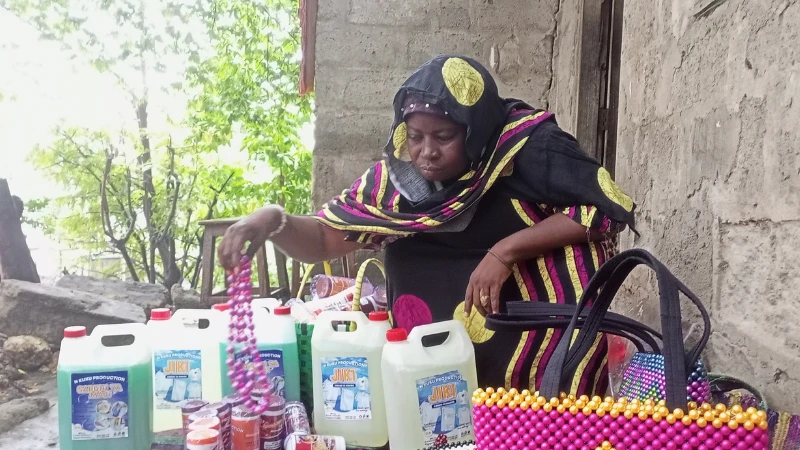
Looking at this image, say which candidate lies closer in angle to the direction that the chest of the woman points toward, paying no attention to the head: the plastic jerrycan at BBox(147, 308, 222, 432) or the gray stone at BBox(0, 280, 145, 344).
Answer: the plastic jerrycan

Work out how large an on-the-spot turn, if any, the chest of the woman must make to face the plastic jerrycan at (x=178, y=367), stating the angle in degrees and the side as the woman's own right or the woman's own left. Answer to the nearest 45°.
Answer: approximately 45° to the woman's own right

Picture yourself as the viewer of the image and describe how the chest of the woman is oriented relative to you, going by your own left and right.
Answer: facing the viewer and to the left of the viewer

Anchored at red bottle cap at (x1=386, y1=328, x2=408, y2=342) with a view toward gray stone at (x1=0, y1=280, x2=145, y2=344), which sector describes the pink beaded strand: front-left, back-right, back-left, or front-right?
front-left

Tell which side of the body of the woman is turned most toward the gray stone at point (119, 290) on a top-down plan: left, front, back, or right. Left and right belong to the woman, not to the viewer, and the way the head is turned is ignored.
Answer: right

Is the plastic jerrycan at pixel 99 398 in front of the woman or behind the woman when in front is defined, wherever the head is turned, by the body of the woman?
in front

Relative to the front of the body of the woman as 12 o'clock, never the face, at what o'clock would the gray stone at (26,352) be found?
The gray stone is roughly at 3 o'clock from the woman.
